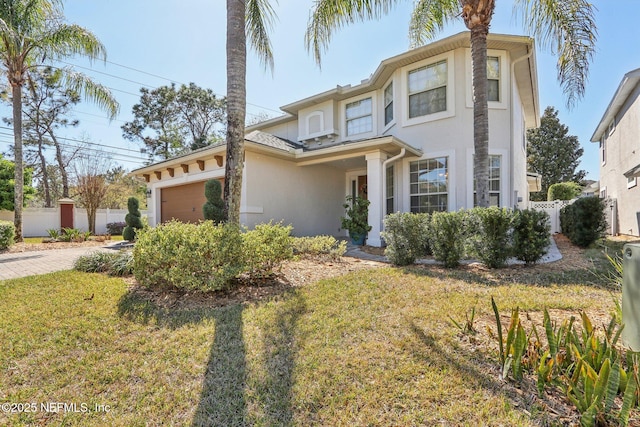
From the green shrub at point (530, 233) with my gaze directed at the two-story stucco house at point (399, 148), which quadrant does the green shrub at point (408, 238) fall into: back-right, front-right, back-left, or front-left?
front-left

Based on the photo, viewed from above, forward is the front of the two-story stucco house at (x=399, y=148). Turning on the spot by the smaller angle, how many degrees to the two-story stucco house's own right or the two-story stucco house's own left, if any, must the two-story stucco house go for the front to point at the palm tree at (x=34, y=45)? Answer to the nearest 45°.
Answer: approximately 45° to the two-story stucco house's own right

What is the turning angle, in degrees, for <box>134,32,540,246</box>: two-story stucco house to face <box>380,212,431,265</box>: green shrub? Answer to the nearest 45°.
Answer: approximately 45° to its left

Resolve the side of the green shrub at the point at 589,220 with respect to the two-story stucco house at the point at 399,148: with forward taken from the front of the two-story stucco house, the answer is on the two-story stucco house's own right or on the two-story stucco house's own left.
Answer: on the two-story stucco house's own left

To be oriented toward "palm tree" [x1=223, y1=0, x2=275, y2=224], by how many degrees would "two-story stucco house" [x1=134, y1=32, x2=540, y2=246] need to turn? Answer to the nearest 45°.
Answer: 0° — it already faces it

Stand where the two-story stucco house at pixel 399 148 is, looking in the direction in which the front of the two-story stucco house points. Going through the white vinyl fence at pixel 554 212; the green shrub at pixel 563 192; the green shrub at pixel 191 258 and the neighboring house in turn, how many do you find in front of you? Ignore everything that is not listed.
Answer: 1

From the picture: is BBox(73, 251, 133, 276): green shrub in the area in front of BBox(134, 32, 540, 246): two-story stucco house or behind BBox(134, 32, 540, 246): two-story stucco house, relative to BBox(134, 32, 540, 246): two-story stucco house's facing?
in front

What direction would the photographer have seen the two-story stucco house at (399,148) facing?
facing the viewer and to the left of the viewer

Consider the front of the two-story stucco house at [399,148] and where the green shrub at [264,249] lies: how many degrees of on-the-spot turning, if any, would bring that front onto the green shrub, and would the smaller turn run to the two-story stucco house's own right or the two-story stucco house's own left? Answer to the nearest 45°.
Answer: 0° — it already faces it

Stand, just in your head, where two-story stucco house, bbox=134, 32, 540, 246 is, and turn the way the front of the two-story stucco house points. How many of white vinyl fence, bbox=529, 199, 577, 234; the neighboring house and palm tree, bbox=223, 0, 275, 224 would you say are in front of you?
1

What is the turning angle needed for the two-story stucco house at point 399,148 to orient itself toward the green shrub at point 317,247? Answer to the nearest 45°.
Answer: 0° — it already faces it

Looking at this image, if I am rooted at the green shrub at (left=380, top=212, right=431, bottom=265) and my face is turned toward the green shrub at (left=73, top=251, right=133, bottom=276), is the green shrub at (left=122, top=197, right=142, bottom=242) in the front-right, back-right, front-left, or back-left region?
front-right

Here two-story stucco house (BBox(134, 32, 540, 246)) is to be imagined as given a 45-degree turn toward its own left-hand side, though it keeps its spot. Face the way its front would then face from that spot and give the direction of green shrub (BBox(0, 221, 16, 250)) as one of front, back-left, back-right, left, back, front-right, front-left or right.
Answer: right

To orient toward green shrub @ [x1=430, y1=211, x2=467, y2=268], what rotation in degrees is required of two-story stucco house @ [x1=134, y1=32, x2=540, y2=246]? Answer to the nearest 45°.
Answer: approximately 45° to its left

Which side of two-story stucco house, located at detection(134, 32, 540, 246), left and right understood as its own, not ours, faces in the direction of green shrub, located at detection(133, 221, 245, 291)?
front

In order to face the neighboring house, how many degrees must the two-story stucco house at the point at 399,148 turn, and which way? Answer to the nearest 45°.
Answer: approximately 135° to its left

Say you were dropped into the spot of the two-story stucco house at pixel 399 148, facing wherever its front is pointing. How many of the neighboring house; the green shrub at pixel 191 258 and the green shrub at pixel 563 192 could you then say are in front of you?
1
